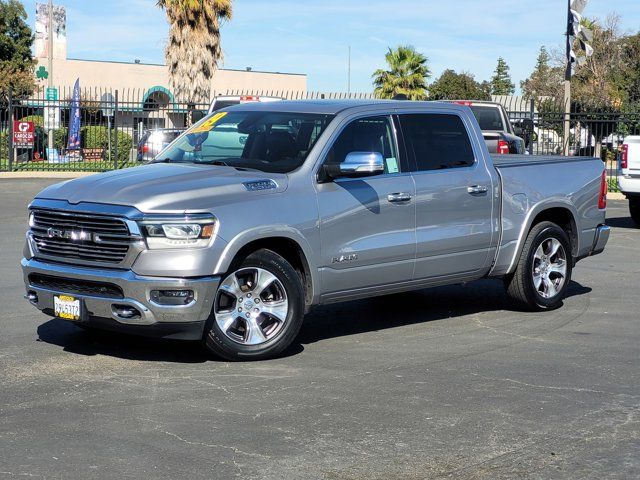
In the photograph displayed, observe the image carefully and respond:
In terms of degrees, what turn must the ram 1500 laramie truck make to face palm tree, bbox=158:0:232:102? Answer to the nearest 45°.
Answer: approximately 135° to its right

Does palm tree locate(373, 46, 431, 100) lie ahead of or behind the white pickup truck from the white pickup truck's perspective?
ahead

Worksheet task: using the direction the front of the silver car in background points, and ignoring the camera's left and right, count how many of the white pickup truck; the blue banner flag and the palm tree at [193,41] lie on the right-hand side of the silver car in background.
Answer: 1

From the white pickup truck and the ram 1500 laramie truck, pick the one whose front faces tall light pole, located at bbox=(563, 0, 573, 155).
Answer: the white pickup truck

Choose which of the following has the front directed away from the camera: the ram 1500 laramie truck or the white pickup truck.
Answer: the white pickup truck

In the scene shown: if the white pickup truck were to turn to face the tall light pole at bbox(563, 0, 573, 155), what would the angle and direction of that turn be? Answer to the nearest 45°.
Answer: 0° — it already faces it

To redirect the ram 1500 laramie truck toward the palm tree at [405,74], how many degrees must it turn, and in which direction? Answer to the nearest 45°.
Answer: approximately 135° to its right

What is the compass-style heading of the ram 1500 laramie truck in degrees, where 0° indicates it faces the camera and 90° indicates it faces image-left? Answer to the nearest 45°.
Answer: approximately 45°

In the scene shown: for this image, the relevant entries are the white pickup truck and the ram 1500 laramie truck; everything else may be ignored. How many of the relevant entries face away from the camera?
1

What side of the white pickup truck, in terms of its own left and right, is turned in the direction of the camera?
back

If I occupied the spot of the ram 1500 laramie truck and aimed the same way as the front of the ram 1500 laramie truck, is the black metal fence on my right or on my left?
on my right

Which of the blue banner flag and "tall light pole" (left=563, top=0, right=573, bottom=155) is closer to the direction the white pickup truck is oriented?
the tall light pole
